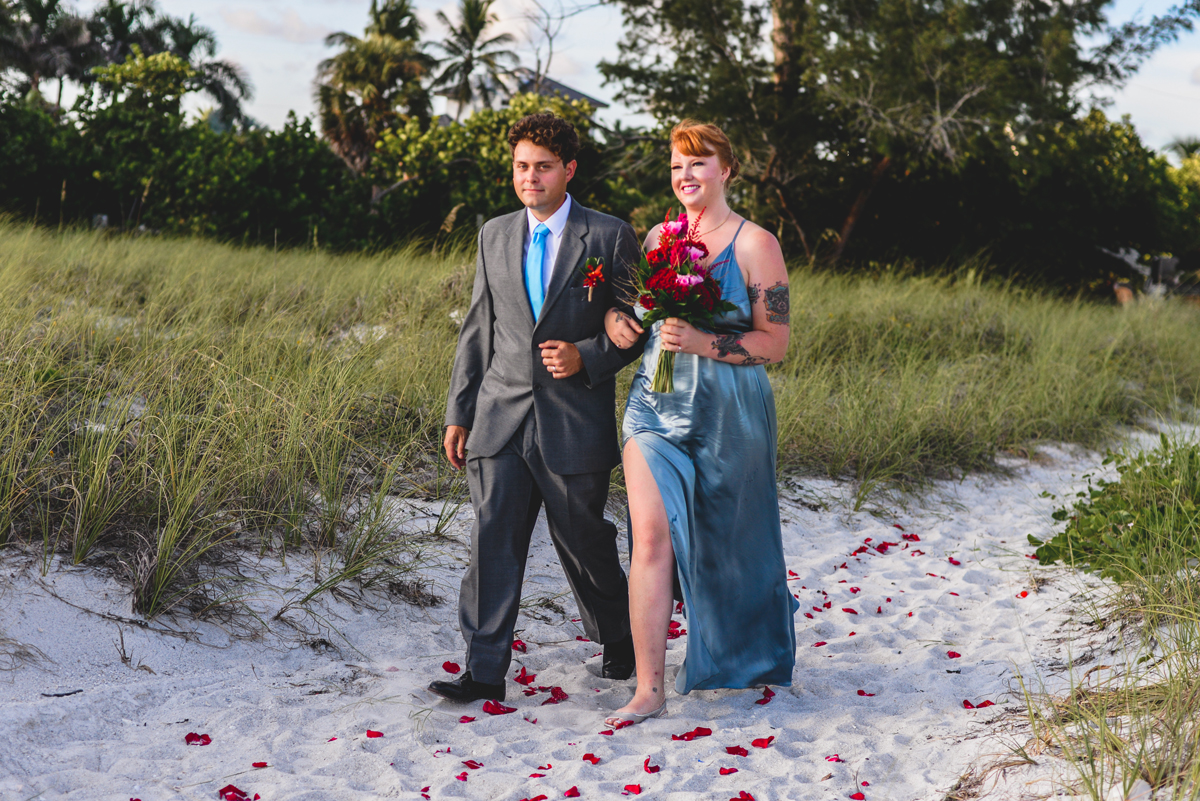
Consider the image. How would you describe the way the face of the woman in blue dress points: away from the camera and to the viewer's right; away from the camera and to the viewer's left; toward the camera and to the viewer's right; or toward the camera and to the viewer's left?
toward the camera and to the viewer's left

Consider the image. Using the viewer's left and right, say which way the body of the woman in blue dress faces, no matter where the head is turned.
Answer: facing the viewer and to the left of the viewer

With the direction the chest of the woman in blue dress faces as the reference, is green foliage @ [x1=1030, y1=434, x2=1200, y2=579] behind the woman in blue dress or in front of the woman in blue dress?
behind

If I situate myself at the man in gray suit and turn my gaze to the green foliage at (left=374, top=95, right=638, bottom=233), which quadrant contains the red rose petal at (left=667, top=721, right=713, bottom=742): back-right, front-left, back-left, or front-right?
back-right

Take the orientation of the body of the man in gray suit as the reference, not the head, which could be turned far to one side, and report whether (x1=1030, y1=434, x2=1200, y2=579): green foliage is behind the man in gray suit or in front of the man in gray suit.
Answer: behind

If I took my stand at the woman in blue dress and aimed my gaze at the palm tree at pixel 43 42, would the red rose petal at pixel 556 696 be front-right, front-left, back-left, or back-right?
front-left

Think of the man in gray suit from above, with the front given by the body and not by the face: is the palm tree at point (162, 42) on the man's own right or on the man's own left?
on the man's own right

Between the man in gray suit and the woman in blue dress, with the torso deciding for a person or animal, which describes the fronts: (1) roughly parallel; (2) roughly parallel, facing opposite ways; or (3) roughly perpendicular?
roughly parallel

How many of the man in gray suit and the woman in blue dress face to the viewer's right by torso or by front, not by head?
0
